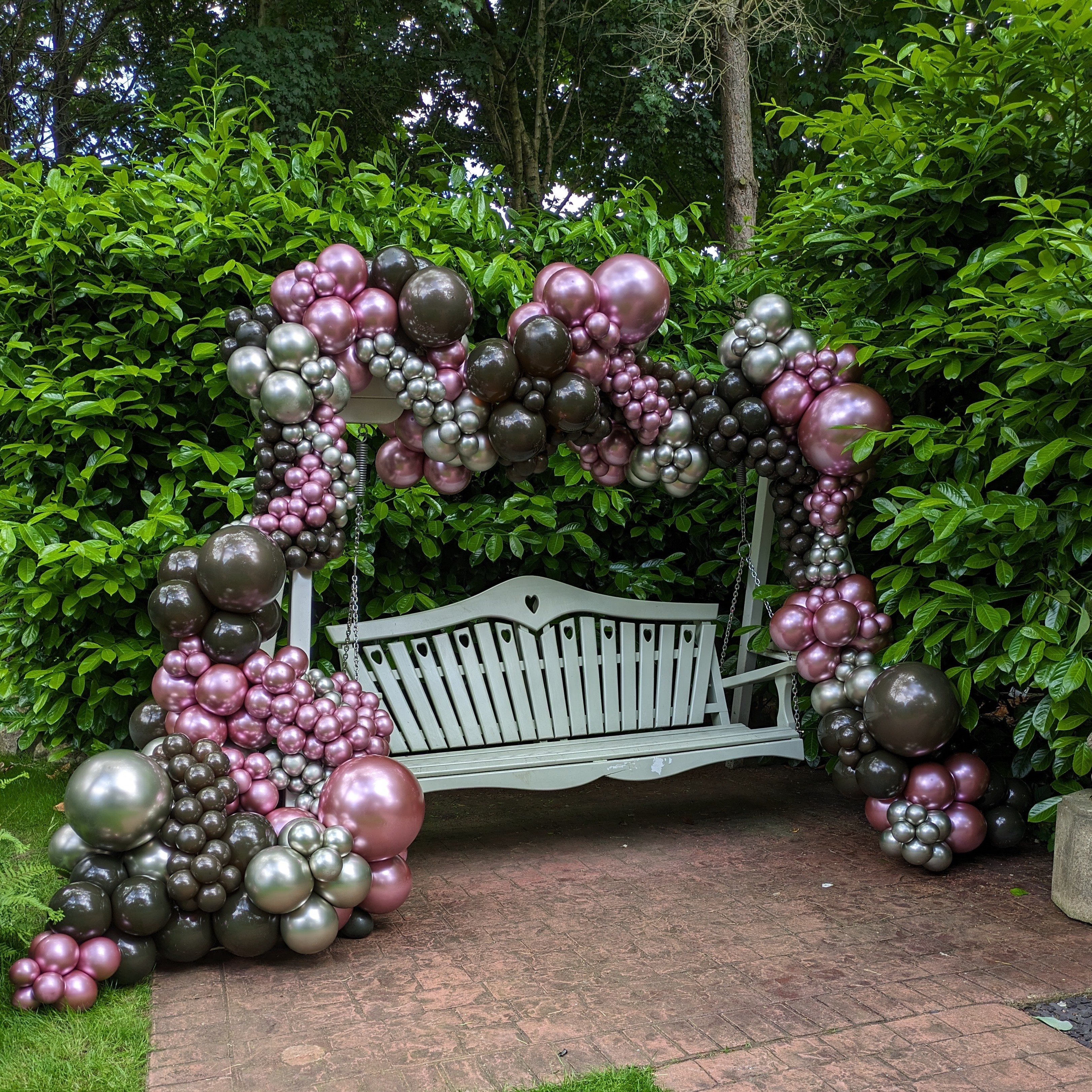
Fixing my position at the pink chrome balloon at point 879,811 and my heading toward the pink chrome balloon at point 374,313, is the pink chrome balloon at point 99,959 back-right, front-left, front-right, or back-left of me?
front-left

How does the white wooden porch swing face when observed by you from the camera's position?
facing the viewer and to the right of the viewer

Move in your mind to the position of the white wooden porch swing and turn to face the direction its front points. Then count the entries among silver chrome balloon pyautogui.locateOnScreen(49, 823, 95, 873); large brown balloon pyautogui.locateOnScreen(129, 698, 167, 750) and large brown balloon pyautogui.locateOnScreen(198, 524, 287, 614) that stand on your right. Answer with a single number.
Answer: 3

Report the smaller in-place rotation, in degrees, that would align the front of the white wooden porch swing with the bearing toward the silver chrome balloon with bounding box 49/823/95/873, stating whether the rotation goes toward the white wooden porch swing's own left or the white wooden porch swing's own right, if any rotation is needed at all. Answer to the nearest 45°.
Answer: approximately 90° to the white wooden porch swing's own right

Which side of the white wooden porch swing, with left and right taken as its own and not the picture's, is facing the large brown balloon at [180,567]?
right

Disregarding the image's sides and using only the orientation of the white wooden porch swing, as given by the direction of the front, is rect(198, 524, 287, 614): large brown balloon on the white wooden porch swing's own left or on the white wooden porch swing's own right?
on the white wooden porch swing's own right

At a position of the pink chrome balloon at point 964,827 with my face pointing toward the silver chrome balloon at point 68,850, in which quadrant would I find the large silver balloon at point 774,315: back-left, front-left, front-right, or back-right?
front-right
